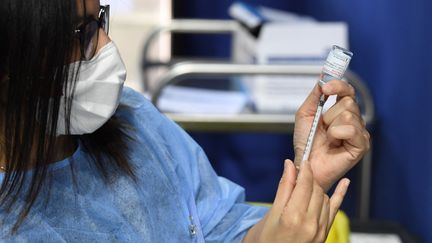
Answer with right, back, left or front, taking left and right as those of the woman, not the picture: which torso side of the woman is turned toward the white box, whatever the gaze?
left

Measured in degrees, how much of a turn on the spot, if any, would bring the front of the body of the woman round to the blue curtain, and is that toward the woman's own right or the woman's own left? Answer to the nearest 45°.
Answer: approximately 90° to the woman's own left

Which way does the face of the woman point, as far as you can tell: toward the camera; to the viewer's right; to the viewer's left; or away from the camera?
to the viewer's right

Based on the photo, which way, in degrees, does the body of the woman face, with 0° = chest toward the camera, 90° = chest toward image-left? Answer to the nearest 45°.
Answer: approximately 315°
